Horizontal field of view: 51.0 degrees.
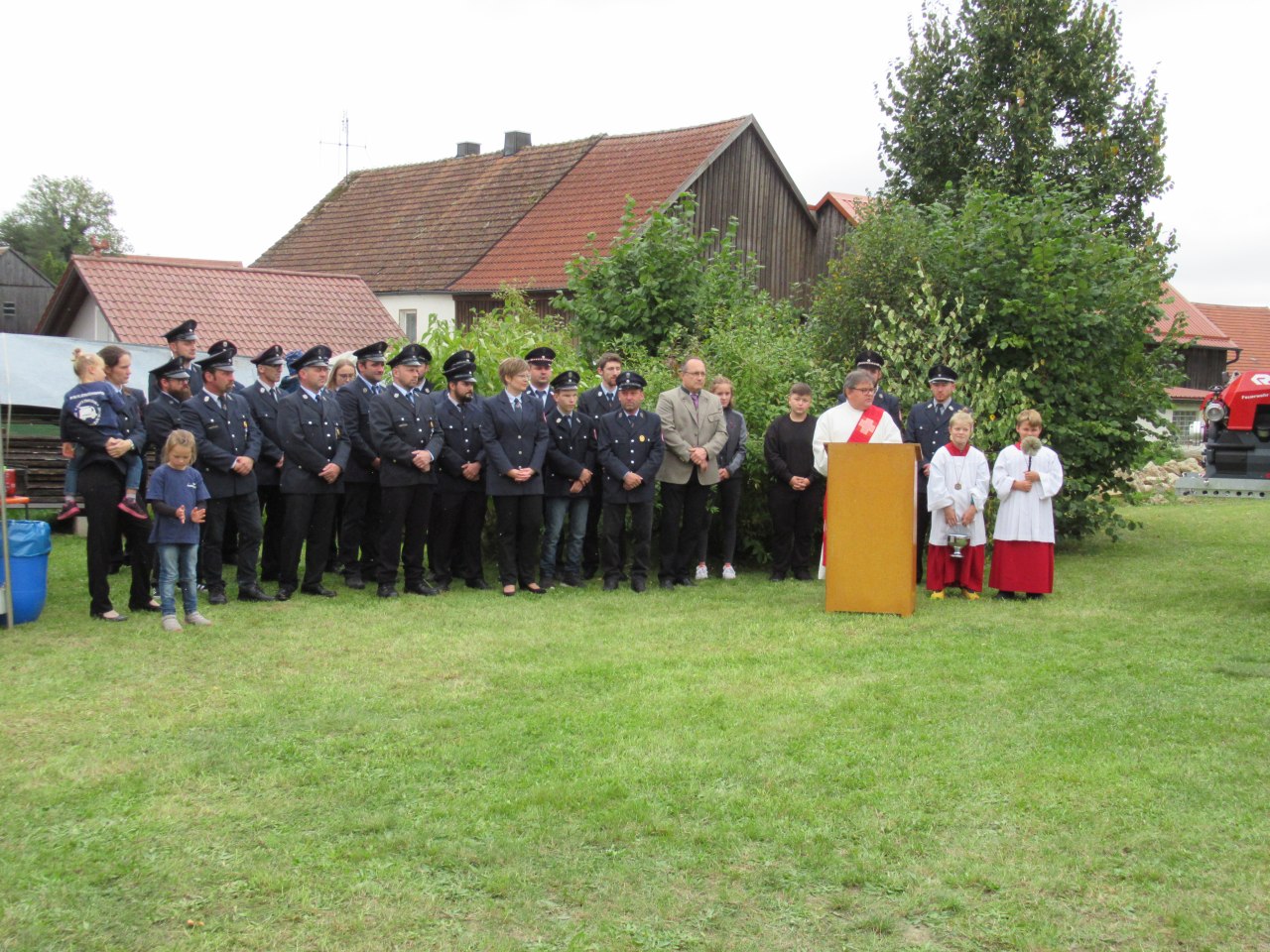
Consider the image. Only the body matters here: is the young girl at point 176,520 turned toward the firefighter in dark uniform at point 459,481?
no

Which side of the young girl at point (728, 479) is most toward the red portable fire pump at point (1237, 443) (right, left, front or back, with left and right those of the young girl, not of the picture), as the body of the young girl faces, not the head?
left

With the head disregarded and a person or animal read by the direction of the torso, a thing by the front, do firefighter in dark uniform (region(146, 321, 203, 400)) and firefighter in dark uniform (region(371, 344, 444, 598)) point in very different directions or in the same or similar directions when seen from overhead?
same or similar directions

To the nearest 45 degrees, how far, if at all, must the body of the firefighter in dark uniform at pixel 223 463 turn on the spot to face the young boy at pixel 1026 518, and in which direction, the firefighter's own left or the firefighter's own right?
approximately 45° to the firefighter's own left

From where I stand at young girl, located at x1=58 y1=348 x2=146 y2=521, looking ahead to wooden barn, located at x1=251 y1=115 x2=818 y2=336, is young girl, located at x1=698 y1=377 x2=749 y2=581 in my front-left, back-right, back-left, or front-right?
front-right

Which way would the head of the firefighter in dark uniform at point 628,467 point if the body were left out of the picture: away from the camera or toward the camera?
toward the camera

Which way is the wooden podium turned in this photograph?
toward the camera

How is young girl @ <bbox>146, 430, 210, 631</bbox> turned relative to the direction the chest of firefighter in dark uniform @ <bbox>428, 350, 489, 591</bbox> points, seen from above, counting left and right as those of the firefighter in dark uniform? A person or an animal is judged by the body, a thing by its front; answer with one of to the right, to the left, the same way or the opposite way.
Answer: the same way

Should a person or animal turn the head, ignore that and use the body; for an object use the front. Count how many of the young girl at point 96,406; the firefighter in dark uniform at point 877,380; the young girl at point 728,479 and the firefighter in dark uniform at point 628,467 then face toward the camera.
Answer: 3

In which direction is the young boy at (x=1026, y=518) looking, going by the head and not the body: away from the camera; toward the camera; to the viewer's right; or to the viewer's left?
toward the camera

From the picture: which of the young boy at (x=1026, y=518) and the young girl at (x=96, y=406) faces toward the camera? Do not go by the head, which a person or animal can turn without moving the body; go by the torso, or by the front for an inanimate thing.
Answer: the young boy at (x=1026, y=518)

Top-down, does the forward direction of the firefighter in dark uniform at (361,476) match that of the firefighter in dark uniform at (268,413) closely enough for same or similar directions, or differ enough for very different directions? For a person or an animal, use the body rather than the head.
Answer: same or similar directions

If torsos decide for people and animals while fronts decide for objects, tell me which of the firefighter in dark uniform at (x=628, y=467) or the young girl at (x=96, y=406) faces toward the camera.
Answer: the firefighter in dark uniform

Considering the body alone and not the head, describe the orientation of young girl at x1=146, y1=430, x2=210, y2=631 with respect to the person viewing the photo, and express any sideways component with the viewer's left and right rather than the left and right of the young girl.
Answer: facing the viewer and to the right of the viewer

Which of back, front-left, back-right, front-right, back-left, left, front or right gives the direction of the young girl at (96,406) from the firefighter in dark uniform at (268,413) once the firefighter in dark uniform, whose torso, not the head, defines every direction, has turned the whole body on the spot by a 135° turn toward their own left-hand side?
back-left

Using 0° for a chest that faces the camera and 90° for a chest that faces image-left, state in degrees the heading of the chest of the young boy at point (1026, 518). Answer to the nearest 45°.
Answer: approximately 0°

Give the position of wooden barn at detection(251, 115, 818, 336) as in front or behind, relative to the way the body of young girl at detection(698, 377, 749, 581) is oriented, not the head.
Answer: behind

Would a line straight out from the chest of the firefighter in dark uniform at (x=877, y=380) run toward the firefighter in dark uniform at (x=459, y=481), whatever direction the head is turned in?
no

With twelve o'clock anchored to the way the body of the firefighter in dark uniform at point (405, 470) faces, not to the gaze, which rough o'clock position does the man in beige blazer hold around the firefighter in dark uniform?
The man in beige blazer is roughly at 10 o'clock from the firefighter in dark uniform.

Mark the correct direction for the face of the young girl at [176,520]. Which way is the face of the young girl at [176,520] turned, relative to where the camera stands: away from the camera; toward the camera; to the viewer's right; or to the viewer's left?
toward the camera
